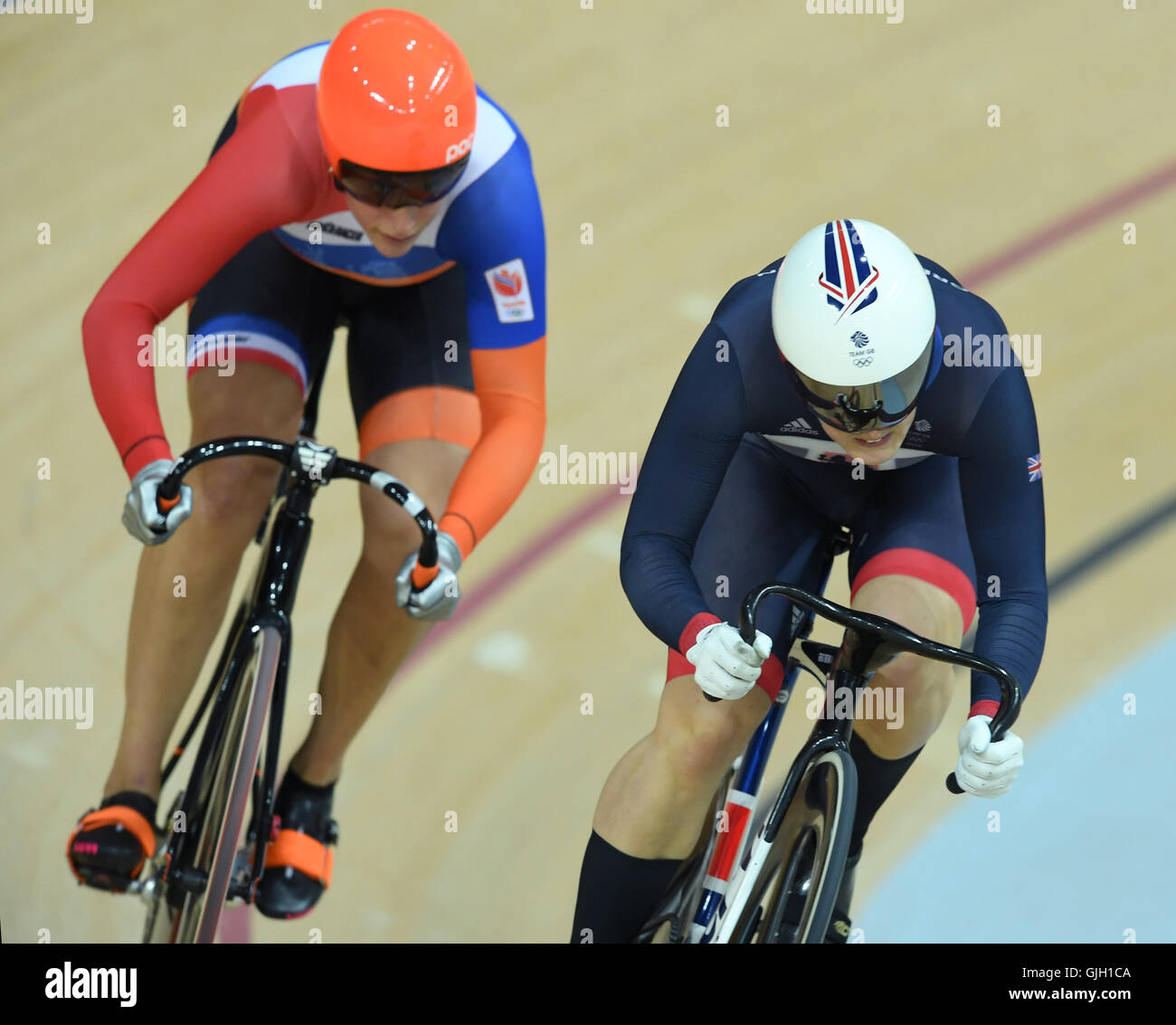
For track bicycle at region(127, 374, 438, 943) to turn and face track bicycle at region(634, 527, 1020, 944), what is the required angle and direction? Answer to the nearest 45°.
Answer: approximately 45° to its left

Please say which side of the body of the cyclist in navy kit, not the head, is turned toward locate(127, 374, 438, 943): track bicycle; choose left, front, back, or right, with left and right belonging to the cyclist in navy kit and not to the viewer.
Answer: right

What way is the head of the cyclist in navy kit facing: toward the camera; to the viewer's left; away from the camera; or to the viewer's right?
toward the camera

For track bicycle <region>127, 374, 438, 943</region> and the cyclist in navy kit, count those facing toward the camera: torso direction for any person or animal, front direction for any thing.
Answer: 2

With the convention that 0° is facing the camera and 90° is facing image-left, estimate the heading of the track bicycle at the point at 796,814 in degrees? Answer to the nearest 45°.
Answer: approximately 315°

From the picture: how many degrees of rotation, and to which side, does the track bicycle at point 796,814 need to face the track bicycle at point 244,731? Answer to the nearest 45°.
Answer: approximately 135° to its right

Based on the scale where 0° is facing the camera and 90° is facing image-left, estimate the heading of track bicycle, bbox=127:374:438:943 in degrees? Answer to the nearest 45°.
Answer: approximately 0°

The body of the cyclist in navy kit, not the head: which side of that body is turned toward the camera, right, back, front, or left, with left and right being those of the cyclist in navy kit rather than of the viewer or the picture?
front

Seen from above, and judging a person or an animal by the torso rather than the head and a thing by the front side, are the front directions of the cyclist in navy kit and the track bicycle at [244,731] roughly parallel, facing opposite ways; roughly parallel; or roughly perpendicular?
roughly parallel
